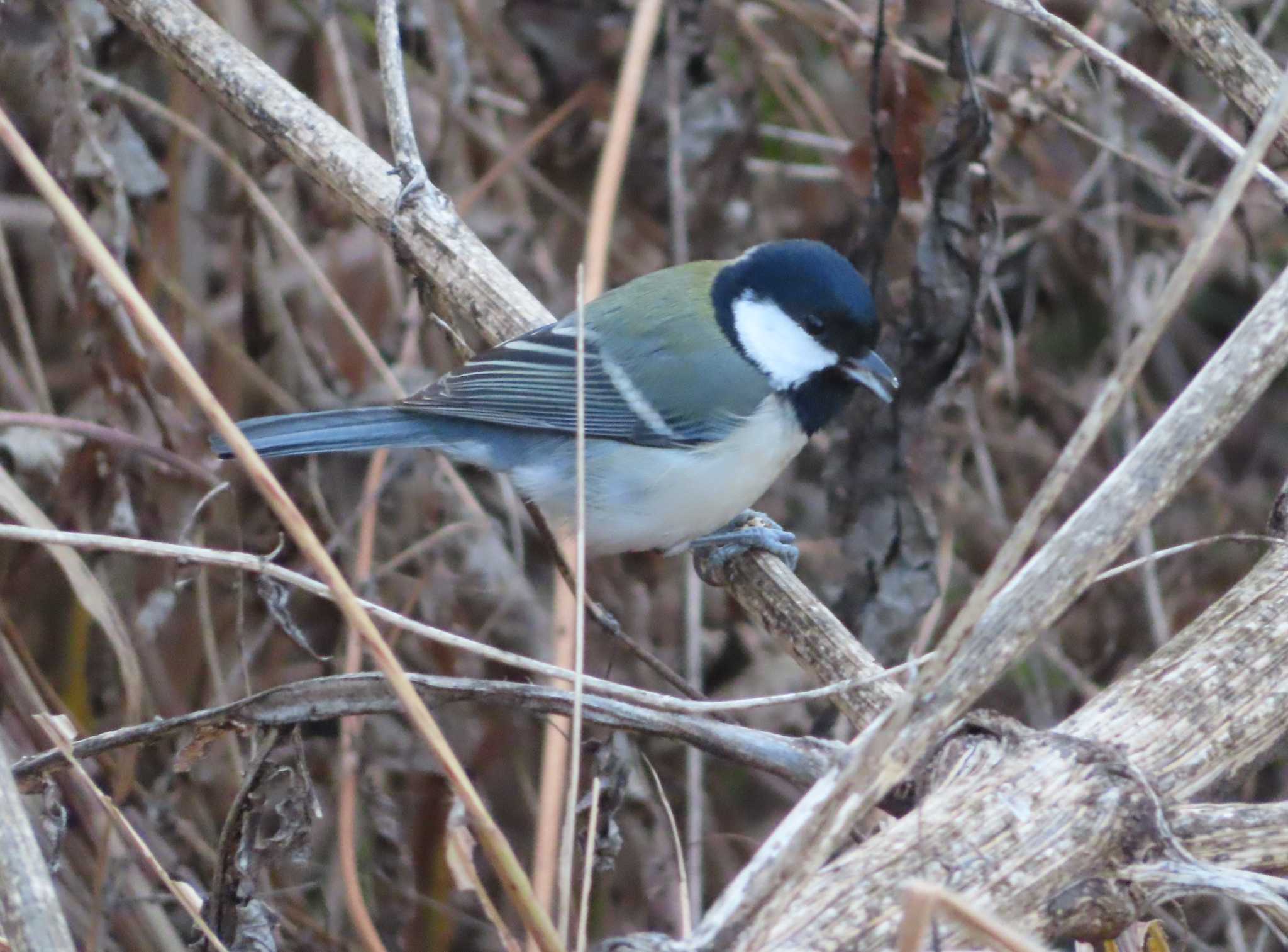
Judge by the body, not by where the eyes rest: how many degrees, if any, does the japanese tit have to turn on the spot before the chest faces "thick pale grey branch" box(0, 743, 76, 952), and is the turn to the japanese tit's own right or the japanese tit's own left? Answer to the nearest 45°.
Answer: approximately 90° to the japanese tit's own right

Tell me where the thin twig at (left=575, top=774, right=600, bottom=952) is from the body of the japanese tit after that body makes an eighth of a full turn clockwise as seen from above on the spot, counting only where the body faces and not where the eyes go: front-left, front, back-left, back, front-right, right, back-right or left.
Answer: front-right

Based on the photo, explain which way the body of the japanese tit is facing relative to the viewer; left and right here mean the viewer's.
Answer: facing to the right of the viewer

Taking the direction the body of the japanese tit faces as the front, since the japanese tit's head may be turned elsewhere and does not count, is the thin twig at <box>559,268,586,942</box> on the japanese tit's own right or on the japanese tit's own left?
on the japanese tit's own right
